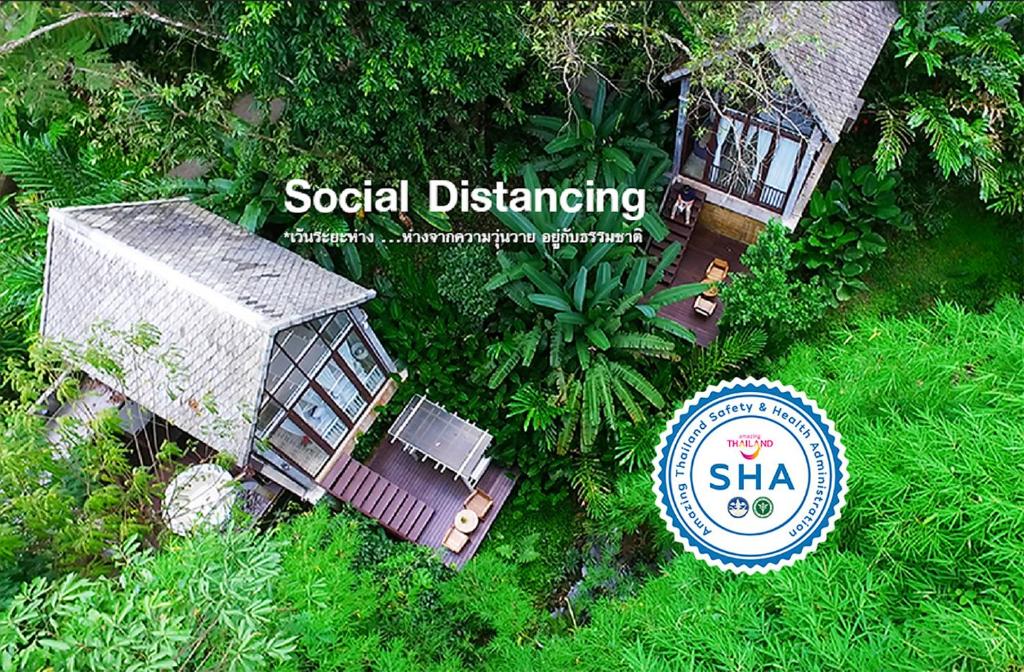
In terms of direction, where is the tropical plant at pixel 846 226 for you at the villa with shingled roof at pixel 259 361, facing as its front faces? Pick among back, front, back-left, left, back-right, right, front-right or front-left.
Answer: front-left

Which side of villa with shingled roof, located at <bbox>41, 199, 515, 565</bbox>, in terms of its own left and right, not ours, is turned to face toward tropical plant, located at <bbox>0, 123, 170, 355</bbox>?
back

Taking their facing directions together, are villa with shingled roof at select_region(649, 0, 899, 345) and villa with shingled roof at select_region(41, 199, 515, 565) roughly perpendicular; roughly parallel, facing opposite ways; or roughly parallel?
roughly perpendicular

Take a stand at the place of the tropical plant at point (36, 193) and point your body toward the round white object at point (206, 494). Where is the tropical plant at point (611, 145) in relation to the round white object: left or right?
left

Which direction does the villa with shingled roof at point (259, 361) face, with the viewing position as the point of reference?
facing the viewer and to the right of the viewer

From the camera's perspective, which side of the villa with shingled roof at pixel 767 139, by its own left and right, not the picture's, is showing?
front

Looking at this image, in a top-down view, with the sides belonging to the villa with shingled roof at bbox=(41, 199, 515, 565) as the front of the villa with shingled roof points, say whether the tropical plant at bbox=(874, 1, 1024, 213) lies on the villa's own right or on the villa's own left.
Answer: on the villa's own left
